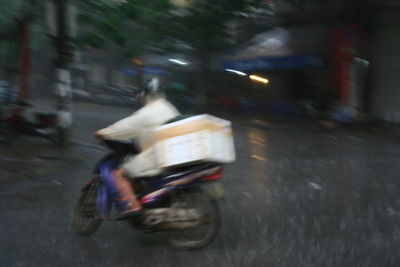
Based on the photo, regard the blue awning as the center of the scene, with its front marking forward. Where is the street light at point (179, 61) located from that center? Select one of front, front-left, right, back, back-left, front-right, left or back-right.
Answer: right

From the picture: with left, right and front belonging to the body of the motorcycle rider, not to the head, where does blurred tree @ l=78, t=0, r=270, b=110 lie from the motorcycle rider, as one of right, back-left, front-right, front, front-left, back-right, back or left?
right

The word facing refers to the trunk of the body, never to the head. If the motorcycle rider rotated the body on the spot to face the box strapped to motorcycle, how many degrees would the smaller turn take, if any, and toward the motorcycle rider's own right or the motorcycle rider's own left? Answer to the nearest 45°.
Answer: approximately 135° to the motorcycle rider's own left

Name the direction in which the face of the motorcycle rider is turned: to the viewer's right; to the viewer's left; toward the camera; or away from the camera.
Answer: to the viewer's left

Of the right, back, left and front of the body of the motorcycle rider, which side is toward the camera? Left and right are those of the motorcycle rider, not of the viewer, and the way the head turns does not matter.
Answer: left

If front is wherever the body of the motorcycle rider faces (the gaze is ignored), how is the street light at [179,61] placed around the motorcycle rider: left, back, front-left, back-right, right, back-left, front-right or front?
right
